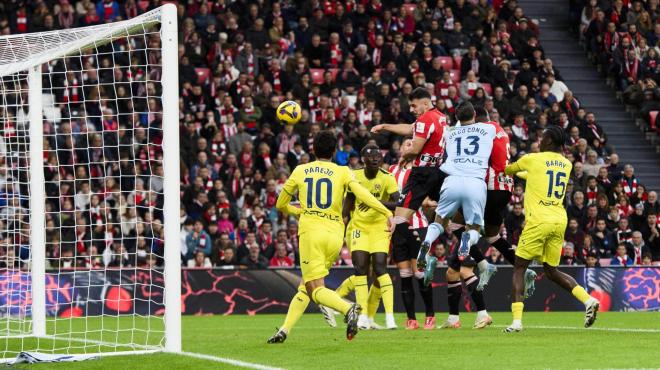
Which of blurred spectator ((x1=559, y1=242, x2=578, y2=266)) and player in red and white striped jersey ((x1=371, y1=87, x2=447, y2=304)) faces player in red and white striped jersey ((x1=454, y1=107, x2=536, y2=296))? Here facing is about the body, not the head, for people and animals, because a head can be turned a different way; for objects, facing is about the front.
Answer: the blurred spectator

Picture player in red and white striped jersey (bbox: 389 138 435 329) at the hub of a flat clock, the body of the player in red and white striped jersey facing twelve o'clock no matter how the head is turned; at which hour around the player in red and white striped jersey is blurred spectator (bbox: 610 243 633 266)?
The blurred spectator is roughly at 7 o'clock from the player in red and white striped jersey.

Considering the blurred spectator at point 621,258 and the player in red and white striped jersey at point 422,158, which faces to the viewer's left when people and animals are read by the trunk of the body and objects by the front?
the player in red and white striped jersey

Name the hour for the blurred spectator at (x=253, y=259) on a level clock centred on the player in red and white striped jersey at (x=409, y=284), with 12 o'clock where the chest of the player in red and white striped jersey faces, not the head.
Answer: The blurred spectator is roughly at 5 o'clock from the player in red and white striped jersey.

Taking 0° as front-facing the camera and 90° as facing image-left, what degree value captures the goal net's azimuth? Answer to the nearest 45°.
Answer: approximately 270°

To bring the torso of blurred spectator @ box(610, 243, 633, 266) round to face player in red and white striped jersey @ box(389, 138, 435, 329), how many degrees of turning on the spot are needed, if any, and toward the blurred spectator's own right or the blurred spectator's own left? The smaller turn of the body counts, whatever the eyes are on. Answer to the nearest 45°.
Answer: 0° — they already face them

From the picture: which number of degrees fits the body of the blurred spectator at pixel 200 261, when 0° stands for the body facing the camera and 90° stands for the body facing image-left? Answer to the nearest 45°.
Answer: approximately 0°

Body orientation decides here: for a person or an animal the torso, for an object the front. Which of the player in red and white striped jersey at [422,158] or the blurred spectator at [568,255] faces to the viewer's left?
the player in red and white striped jersey
